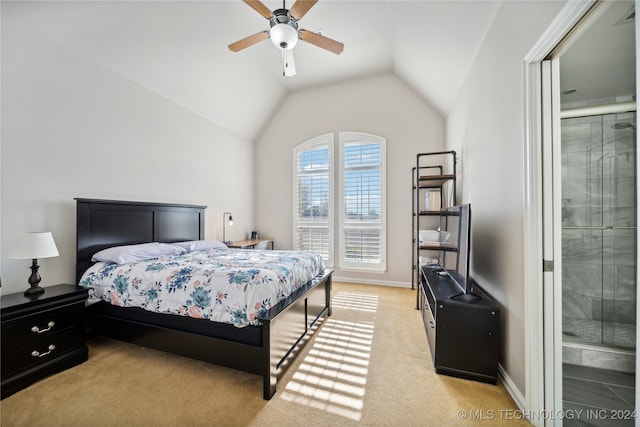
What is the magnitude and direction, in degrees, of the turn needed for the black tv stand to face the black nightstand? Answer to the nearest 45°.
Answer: approximately 45° to its left

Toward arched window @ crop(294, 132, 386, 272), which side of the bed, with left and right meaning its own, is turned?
left

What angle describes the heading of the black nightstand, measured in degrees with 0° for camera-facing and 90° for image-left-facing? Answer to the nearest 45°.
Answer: approximately 315°

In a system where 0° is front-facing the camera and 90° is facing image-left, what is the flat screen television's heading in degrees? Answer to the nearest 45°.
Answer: approximately 90°

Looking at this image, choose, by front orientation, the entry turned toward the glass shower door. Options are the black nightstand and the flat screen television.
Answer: the black nightstand

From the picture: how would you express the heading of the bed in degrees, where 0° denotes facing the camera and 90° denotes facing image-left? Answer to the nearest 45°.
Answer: approximately 315°

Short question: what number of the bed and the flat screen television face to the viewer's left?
1

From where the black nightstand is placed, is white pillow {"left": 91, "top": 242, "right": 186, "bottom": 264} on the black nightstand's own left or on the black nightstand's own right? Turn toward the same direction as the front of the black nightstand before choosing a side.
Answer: on the black nightstand's own left

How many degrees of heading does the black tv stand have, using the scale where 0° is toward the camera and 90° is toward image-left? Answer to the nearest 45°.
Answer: approximately 90°

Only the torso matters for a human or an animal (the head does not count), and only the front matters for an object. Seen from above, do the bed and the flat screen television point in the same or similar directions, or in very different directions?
very different directions
